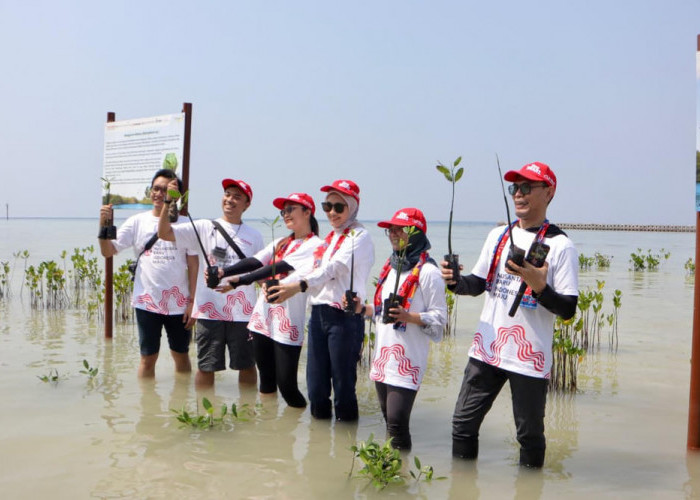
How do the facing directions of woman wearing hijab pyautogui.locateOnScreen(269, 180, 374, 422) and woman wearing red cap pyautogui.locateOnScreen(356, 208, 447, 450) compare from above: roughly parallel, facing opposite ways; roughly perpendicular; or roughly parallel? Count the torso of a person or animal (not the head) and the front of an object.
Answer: roughly parallel

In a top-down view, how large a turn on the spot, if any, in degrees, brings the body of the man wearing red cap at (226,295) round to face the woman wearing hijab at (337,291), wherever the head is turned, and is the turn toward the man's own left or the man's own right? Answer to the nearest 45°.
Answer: approximately 45° to the man's own left

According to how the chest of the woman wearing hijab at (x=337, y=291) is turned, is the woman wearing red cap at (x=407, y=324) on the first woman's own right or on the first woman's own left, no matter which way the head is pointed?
on the first woman's own left

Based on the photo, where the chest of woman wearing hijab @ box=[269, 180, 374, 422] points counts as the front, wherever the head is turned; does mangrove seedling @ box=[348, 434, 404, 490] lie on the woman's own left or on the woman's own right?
on the woman's own left

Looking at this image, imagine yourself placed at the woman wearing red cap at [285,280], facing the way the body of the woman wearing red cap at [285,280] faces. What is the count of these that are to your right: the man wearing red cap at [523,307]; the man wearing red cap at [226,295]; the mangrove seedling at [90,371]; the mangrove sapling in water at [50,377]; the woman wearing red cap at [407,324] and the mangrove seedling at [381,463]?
3

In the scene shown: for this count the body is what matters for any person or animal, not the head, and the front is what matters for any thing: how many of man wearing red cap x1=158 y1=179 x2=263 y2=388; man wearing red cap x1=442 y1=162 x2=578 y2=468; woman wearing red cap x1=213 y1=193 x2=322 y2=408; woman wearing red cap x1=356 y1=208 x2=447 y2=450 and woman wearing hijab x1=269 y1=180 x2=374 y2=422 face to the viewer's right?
0

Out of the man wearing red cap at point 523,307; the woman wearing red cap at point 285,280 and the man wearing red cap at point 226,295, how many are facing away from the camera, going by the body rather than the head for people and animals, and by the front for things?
0

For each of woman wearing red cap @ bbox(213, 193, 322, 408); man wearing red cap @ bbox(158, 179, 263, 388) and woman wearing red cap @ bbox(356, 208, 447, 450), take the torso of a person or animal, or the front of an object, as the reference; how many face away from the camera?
0

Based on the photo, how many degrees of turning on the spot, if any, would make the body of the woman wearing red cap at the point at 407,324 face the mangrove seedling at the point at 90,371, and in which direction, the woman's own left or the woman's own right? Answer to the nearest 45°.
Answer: approximately 90° to the woman's own right

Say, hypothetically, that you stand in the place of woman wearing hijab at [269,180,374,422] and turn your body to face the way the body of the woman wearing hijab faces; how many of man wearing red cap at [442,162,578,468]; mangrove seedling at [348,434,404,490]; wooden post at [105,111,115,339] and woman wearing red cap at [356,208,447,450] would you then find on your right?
1

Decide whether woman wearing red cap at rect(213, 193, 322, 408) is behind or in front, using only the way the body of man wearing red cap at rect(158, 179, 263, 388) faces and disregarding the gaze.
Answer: in front

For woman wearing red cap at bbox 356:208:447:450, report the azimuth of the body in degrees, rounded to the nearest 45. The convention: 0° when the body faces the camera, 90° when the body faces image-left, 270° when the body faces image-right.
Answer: approximately 45°

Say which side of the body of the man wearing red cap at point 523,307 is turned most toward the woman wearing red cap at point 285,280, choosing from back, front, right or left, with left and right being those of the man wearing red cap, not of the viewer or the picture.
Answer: right

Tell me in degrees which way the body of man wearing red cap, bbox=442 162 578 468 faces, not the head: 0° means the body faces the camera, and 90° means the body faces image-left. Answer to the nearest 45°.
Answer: approximately 45°

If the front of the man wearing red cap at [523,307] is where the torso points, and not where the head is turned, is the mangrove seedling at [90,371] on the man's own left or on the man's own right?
on the man's own right

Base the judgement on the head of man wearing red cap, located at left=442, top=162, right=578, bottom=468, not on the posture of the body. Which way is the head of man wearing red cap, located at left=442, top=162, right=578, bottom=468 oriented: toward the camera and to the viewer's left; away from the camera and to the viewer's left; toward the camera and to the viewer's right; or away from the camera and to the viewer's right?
toward the camera and to the viewer's left
